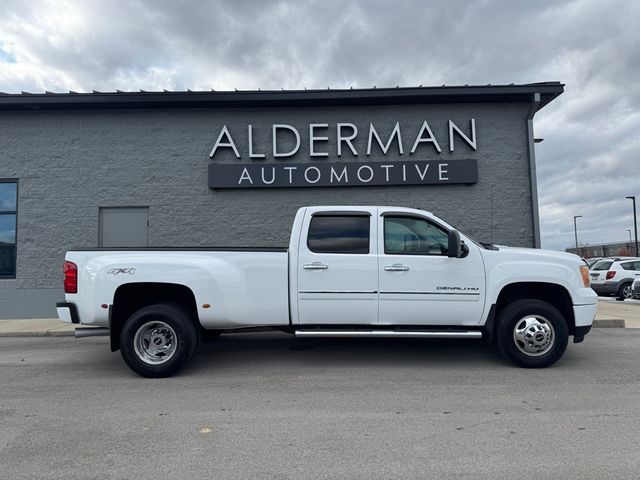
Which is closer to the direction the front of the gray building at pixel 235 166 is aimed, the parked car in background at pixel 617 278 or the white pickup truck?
the white pickup truck

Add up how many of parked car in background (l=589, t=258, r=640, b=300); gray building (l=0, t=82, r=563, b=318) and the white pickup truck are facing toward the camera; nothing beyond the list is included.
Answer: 1

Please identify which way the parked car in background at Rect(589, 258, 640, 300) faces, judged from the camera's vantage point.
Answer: facing away from the viewer and to the right of the viewer

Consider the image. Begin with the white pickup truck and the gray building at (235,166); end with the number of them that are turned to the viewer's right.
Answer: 1

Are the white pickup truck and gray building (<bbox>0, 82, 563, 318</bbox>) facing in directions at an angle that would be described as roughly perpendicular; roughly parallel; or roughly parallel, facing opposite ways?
roughly perpendicular

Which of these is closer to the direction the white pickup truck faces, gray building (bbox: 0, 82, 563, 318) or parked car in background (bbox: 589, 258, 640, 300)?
the parked car in background

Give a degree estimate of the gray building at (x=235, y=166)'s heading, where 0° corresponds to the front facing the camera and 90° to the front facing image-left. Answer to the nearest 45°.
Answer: approximately 0°

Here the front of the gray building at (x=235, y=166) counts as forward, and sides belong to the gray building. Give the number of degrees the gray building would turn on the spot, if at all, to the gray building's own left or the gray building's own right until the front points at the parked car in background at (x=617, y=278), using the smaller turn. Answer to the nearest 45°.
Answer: approximately 90° to the gray building's own left

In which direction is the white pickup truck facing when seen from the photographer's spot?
facing to the right of the viewer

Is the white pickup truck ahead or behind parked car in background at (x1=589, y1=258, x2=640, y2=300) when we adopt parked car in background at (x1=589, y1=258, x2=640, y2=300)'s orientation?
behind

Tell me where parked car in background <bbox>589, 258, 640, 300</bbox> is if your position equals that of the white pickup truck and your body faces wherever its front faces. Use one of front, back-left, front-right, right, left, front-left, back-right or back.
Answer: front-left

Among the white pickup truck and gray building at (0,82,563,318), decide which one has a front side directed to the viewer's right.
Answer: the white pickup truck
